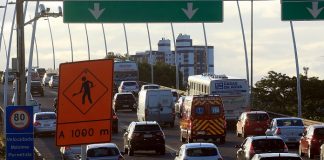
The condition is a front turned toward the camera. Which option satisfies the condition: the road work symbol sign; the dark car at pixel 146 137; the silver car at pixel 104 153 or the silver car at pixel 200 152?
the road work symbol sign

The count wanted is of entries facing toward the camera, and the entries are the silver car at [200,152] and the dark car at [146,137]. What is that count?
0

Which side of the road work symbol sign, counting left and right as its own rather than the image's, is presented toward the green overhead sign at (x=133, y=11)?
back

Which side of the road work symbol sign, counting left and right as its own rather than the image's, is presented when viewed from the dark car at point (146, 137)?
back

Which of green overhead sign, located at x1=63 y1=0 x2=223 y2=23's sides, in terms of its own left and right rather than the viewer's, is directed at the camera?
front

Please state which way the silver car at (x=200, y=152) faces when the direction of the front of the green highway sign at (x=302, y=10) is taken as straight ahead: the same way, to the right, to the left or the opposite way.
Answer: the opposite way

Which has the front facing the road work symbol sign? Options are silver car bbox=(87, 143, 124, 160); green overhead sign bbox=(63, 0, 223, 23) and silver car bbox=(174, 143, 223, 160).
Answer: the green overhead sign

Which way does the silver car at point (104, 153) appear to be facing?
away from the camera

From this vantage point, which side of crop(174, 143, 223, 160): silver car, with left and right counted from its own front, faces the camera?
back

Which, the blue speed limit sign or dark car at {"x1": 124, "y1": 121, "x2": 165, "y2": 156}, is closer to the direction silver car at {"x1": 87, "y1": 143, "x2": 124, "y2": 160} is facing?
the dark car

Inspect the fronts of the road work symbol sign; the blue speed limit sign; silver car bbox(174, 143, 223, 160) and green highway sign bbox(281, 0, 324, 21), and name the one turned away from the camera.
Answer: the silver car

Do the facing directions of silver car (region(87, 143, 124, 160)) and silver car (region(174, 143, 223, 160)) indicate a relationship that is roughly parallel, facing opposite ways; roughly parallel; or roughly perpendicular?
roughly parallel

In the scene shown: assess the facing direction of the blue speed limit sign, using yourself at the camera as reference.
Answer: facing the viewer

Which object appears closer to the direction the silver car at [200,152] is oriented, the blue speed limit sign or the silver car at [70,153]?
the silver car

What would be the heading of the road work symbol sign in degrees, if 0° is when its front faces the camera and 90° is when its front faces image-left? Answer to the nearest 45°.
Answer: approximately 0°

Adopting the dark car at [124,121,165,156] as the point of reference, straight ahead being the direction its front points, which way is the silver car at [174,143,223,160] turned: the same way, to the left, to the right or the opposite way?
the same way

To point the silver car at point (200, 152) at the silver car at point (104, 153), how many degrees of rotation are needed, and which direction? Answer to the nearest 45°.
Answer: approximately 90° to its left
